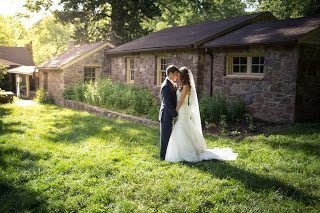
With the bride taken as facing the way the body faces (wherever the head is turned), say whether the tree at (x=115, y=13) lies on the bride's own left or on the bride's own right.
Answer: on the bride's own right

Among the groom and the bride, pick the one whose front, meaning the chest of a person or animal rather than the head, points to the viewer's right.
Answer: the groom

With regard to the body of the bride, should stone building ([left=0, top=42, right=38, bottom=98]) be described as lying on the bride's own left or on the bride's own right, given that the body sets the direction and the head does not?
on the bride's own right

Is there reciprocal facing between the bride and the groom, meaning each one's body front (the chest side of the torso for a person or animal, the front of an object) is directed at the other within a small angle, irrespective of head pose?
yes

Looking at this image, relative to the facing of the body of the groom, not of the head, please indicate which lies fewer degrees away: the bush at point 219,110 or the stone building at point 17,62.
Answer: the bush

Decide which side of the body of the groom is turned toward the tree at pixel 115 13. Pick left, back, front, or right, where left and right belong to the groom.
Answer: left

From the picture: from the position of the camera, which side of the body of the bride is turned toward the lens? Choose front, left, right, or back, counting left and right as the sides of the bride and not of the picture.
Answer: left

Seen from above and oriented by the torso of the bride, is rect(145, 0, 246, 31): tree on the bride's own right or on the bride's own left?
on the bride's own right

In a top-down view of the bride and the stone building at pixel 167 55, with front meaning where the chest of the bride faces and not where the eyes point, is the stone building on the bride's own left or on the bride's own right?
on the bride's own right

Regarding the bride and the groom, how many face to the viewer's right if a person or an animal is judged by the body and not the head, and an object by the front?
1

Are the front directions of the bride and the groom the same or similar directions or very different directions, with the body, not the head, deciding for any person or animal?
very different directions

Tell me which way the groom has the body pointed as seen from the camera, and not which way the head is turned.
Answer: to the viewer's right

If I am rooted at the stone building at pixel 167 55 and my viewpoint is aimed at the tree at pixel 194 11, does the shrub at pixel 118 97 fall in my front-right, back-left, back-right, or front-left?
back-left

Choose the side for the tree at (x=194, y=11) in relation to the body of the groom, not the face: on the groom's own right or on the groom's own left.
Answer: on the groom's own left

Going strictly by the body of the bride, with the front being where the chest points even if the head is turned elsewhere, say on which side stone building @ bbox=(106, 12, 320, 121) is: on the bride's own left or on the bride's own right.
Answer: on the bride's own right

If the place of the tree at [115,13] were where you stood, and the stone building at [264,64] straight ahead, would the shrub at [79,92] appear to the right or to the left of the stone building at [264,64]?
right
